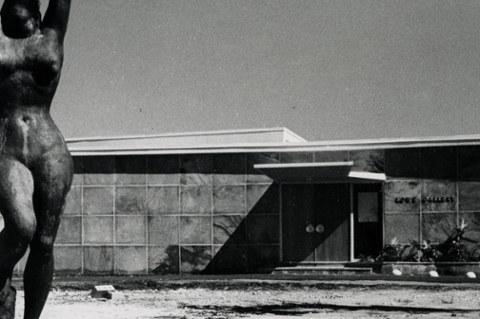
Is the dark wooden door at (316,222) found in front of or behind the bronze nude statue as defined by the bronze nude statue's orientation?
behind

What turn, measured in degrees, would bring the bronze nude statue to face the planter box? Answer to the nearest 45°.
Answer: approximately 135° to its left

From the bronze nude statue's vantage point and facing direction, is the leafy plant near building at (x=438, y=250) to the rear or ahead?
to the rear

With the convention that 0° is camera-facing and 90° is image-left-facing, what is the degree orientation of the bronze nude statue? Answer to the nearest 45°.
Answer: approximately 0°
